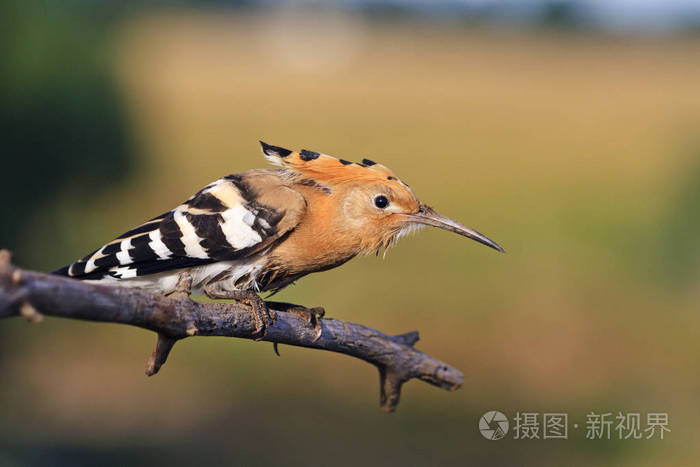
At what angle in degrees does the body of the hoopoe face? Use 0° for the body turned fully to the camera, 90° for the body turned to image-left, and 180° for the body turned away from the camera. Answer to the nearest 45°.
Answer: approximately 270°
